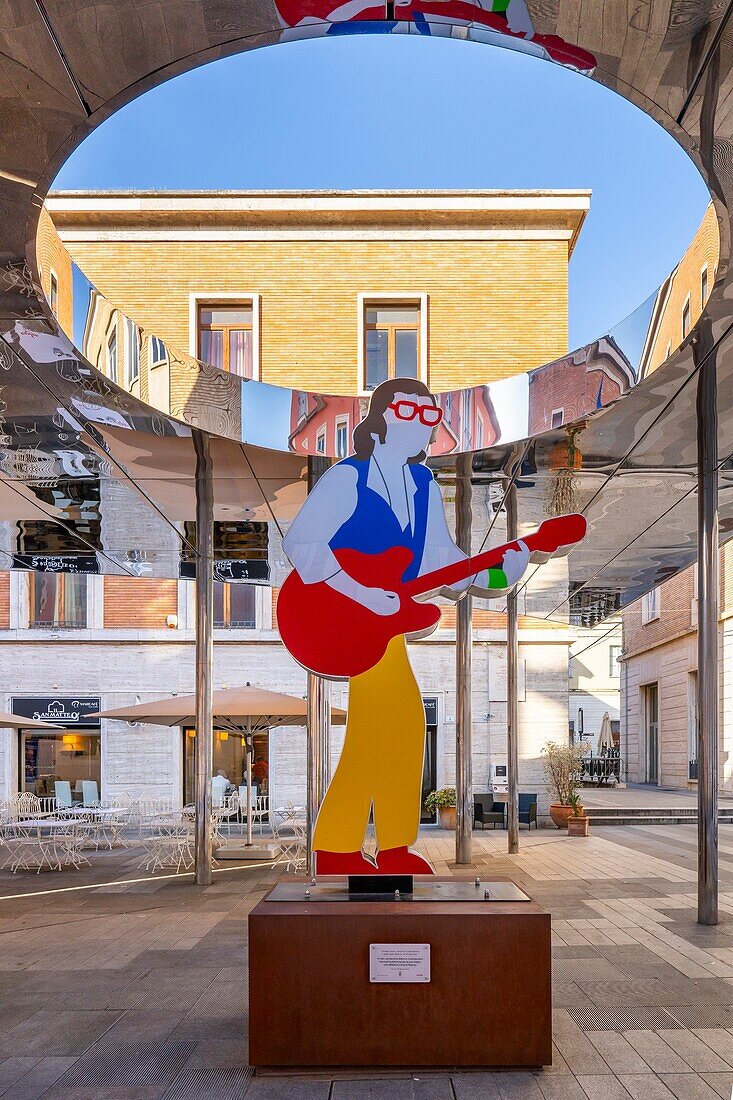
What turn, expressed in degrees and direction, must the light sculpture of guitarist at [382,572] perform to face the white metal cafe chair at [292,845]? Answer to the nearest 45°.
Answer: approximately 135° to its left
